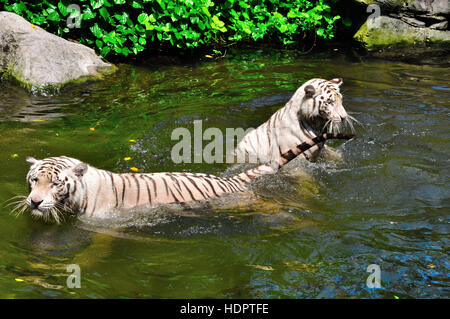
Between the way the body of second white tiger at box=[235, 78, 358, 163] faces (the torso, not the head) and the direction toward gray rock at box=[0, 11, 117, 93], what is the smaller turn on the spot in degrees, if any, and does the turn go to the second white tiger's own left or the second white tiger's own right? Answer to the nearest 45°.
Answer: approximately 135° to the second white tiger's own left

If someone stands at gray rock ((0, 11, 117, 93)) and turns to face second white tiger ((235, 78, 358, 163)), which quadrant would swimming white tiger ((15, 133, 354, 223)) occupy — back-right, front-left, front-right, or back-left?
front-right

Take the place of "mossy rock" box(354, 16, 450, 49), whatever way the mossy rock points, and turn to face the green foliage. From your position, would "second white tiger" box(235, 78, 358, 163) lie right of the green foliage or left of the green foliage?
left

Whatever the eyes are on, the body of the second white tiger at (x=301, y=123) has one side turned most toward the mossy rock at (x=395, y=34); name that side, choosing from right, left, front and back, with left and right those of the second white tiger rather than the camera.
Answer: left

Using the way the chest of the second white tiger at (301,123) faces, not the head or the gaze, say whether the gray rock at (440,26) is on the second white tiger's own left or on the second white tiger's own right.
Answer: on the second white tiger's own left

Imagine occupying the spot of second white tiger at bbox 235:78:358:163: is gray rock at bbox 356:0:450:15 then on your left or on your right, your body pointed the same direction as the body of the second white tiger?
on your left

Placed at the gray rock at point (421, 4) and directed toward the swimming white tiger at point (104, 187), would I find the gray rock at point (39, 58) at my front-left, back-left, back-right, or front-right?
front-right

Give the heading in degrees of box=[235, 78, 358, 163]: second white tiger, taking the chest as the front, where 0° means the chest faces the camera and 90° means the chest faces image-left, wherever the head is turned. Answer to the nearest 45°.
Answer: approximately 270°
